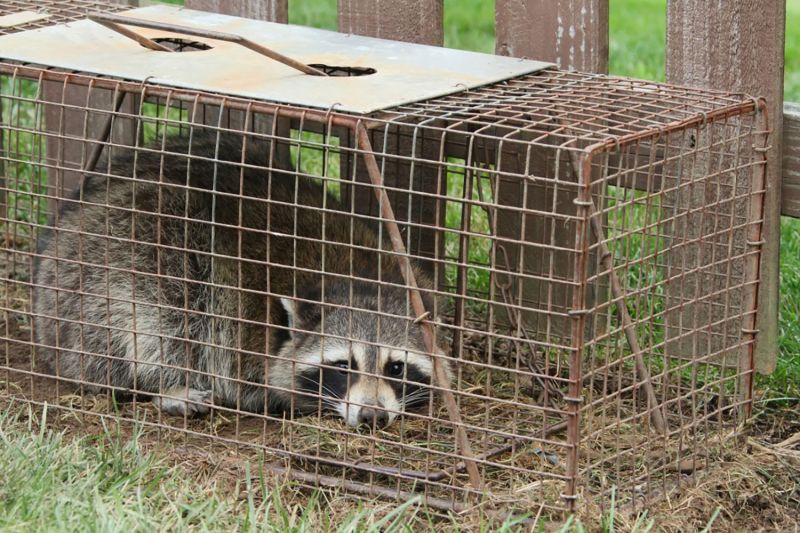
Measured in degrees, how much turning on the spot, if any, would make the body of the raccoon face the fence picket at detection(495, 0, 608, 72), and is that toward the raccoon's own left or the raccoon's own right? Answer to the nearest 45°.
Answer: approximately 45° to the raccoon's own left

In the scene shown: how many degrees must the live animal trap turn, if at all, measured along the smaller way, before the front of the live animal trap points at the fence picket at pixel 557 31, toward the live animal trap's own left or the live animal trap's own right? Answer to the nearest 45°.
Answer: approximately 90° to the live animal trap's own left

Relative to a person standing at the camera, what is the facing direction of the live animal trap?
facing the viewer and to the right of the viewer

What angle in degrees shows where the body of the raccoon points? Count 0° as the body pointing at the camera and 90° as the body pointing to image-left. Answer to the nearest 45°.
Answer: approximately 315°
